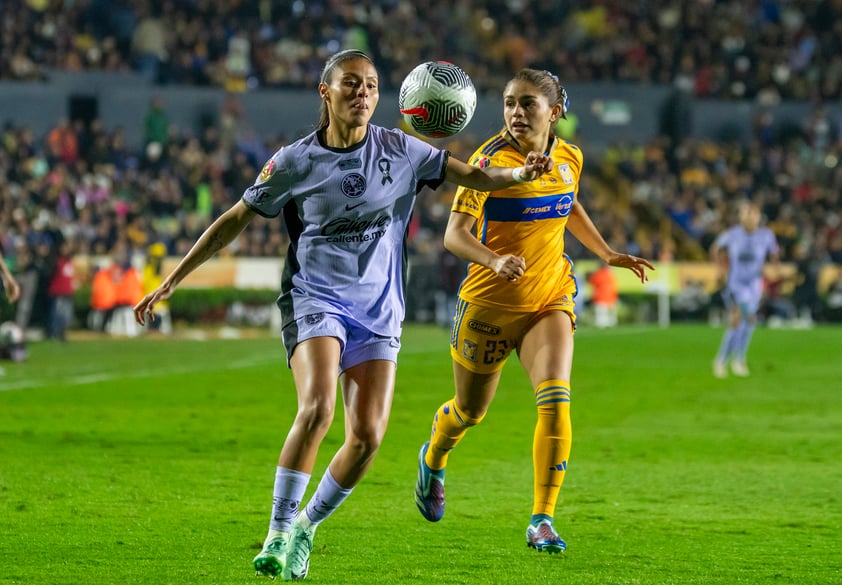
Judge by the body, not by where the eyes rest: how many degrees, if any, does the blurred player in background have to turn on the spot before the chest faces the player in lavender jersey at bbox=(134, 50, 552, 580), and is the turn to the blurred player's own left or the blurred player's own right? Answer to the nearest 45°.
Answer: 0° — they already face them

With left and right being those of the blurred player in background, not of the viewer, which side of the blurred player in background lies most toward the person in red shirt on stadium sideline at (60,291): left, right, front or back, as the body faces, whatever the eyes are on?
right

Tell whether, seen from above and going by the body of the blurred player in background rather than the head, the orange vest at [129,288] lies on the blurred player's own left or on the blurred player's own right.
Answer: on the blurred player's own right

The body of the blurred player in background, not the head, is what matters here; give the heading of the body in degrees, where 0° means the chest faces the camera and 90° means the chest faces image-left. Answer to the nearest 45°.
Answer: approximately 0°

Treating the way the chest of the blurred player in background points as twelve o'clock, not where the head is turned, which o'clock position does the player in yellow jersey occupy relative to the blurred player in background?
The player in yellow jersey is roughly at 12 o'clock from the blurred player in background.

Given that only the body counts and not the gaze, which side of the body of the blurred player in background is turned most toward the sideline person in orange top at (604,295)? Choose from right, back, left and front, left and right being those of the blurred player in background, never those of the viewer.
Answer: back

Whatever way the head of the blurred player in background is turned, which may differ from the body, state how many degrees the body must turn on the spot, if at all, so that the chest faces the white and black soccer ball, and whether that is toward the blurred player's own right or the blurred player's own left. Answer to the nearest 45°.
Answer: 0° — they already face it

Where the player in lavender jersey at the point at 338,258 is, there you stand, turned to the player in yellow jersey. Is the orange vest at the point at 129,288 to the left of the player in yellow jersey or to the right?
left
